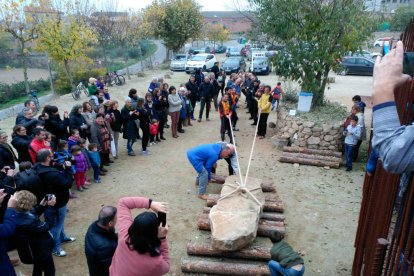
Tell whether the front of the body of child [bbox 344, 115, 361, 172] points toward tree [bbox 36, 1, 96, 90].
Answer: no

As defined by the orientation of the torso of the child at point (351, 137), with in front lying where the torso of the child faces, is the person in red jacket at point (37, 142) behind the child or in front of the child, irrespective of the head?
in front

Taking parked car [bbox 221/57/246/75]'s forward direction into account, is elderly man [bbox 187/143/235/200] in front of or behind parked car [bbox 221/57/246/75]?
in front

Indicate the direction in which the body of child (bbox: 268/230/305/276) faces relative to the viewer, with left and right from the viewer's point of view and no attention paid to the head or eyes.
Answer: facing away from the viewer and to the left of the viewer

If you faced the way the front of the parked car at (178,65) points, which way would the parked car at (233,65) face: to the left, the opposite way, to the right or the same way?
the same way

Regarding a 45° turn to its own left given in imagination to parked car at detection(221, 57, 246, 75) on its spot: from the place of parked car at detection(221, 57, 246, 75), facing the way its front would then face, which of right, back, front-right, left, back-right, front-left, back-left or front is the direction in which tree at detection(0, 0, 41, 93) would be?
front-right

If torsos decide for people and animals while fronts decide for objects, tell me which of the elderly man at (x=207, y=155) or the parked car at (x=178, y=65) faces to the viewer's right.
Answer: the elderly man

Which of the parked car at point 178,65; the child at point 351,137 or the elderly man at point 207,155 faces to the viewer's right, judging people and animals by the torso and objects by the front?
the elderly man

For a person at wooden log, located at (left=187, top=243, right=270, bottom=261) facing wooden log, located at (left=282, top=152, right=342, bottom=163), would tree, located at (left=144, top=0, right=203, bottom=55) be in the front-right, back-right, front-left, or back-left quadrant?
front-left

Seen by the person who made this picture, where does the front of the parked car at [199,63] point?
facing the viewer and to the left of the viewer

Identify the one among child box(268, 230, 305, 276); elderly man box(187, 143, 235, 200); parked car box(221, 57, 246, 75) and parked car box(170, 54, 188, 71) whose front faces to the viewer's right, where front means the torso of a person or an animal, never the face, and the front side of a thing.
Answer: the elderly man

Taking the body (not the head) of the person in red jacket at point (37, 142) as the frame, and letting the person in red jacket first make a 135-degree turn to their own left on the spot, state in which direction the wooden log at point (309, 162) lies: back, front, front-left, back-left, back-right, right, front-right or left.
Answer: back-right

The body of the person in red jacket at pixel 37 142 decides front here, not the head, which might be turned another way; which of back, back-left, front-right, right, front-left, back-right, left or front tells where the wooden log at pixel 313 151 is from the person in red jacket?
front

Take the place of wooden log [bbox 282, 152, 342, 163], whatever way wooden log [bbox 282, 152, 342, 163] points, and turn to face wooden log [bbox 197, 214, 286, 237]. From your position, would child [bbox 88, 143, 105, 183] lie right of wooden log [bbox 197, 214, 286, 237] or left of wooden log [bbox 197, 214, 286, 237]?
right

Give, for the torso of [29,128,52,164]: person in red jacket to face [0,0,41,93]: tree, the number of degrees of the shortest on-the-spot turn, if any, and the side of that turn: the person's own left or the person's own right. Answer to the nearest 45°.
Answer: approximately 90° to the person's own left

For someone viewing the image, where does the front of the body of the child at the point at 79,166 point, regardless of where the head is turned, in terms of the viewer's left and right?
facing the viewer and to the right of the viewer

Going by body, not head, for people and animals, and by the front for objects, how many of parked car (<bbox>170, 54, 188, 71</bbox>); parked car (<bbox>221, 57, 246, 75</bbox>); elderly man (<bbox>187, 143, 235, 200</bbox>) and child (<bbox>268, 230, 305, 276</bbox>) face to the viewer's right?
1

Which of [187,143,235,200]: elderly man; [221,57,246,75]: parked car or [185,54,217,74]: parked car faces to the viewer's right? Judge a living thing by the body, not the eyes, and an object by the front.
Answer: the elderly man

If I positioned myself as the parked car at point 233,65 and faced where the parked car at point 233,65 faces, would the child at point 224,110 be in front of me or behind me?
in front
